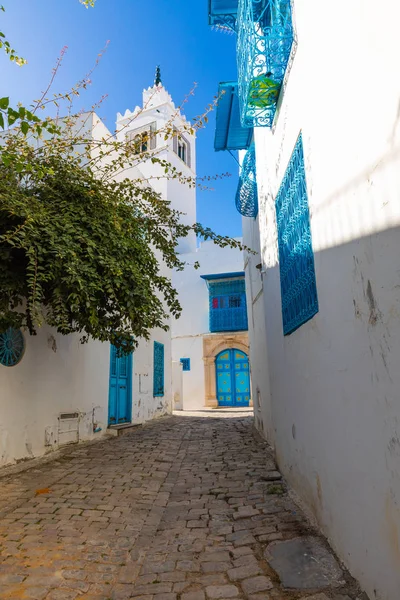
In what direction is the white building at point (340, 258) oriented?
to the viewer's left

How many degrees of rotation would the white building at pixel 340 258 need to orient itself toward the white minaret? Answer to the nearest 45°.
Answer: approximately 45° to its right

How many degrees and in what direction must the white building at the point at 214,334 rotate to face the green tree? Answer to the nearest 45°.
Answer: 0° — it already faces it

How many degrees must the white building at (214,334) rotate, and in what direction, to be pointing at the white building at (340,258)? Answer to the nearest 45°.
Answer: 0° — it already faces it

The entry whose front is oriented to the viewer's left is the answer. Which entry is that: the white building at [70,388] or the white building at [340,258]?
the white building at [340,258]

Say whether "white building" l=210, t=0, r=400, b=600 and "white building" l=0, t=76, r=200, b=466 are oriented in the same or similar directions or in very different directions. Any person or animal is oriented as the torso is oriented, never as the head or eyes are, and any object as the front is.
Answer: very different directions

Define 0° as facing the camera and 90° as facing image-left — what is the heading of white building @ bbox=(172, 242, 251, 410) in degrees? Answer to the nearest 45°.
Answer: approximately 0°

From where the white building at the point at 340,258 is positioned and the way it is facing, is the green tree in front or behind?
in front

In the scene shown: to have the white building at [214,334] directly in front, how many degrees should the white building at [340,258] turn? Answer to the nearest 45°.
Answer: approximately 90° to its right

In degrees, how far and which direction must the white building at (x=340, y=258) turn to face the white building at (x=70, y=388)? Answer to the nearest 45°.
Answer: approximately 45° to its right

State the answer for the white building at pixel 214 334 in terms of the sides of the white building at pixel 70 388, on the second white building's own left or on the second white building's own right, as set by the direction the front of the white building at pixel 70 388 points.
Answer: on the second white building's own left
